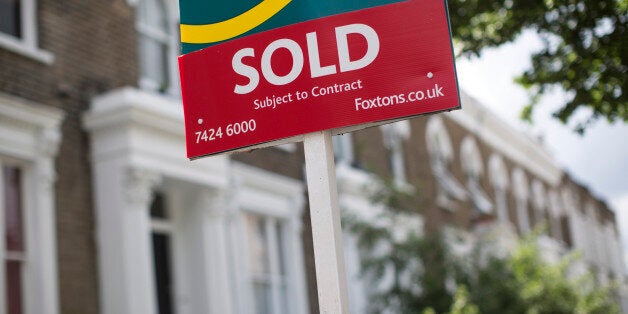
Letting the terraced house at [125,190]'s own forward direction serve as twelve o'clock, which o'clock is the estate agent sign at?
The estate agent sign is roughly at 1 o'clock from the terraced house.

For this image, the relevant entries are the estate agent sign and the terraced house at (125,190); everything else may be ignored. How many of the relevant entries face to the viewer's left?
0

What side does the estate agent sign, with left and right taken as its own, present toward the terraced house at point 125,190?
back

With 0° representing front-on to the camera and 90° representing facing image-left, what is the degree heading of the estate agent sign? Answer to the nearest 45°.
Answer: approximately 0°

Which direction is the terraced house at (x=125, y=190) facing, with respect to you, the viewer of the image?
facing the viewer and to the right of the viewer
